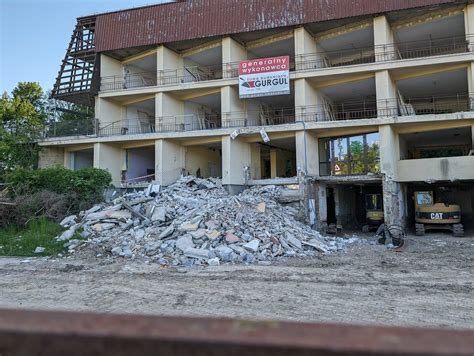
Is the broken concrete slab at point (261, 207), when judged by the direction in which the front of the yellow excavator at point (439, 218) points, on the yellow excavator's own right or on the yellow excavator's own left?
on the yellow excavator's own left

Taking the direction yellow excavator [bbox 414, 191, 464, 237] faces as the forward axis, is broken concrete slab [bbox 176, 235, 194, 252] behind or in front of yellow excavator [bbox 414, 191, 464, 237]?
behind

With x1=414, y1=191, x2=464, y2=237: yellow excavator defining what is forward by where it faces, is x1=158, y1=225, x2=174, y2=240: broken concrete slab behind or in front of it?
behind

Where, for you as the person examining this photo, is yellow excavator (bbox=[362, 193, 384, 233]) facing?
facing away from the viewer

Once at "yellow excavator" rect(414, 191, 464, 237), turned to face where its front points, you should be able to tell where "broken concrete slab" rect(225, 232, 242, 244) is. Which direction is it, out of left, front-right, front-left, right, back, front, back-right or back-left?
back-left

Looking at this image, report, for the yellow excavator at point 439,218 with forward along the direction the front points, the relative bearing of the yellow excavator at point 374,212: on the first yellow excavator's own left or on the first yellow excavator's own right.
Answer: on the first yellow excavator's own left

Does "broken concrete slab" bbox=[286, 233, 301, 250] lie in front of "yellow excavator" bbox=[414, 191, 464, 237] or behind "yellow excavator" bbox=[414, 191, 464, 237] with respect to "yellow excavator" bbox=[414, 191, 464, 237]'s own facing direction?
behind

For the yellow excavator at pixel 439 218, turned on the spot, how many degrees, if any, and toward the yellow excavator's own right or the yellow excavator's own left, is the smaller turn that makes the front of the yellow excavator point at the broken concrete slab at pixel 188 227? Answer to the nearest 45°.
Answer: approximately 135° to the yellow excavator's own left

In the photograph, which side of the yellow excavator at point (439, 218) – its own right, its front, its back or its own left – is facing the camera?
back
